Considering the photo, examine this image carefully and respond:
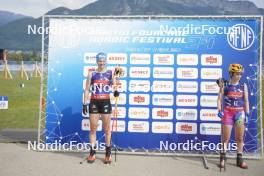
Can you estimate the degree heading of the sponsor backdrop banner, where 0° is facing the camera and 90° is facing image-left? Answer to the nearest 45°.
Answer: approximately 0°

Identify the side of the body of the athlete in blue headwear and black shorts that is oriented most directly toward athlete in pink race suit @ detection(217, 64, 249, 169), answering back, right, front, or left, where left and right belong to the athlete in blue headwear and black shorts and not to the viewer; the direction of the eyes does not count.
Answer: left

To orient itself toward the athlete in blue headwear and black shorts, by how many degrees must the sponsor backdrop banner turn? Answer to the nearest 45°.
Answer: approximately 45° to its right

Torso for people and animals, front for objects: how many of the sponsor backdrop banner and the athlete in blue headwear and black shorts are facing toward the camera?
2
